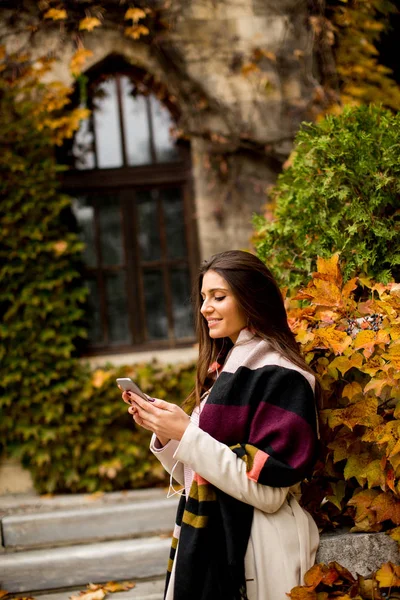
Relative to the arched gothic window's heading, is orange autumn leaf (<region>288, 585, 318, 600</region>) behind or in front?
in front

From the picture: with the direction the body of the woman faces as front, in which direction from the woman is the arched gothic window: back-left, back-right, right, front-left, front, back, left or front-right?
right

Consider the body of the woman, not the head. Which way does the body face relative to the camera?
to the viewer's left

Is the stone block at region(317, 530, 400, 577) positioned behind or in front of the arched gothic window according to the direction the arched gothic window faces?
in front

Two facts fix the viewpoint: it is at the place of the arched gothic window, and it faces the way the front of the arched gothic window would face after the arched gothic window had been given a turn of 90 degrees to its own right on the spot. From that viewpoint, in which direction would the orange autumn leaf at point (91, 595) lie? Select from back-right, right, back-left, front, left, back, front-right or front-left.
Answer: left

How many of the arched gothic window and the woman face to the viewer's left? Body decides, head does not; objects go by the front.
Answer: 1

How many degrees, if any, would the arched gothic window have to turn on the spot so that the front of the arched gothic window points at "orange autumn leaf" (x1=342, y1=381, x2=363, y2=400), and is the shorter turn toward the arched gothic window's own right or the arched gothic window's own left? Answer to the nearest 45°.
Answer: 0° — it already faces it

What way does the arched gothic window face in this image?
toward the camera

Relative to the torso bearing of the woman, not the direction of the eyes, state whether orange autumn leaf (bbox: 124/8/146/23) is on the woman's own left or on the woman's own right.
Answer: on the woman's own right

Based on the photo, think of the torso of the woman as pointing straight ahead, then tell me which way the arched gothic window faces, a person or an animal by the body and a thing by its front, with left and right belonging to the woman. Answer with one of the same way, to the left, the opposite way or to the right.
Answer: to the left
